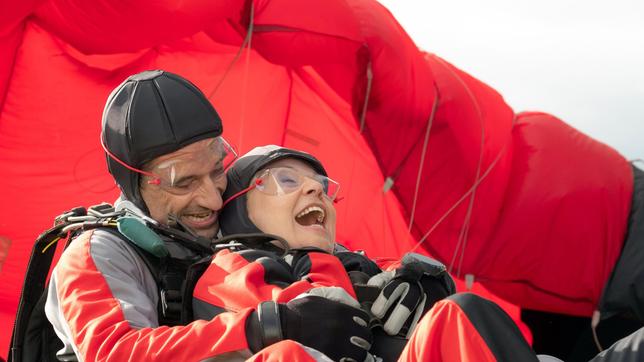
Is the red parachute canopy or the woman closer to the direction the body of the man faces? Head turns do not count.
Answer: the woman

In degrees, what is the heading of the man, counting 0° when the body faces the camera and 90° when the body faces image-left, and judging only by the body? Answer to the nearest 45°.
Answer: approximately 315°
